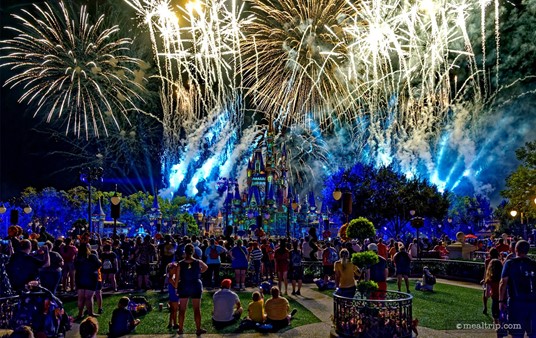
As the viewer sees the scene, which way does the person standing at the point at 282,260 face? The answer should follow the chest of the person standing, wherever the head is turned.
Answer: away from the camera

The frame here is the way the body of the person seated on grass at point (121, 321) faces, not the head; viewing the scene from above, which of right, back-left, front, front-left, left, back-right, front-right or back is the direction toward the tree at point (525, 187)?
front

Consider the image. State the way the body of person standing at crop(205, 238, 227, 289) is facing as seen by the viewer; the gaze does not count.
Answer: away from the camera

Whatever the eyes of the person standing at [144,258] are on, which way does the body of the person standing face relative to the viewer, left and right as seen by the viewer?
facing away from the viewer

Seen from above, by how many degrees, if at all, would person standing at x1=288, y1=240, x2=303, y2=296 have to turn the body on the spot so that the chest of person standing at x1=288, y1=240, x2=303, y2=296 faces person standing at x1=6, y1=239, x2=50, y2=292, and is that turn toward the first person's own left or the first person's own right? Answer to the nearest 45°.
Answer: approximately 135° to the first person's own left

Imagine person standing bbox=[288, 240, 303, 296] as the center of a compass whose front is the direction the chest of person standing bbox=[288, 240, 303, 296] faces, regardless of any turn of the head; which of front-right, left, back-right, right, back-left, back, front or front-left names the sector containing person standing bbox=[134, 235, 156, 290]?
left

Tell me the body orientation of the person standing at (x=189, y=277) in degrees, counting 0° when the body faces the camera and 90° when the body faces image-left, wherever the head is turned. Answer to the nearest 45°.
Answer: approximately 180°

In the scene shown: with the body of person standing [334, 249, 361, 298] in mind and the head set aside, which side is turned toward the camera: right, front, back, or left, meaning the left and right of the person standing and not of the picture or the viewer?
back

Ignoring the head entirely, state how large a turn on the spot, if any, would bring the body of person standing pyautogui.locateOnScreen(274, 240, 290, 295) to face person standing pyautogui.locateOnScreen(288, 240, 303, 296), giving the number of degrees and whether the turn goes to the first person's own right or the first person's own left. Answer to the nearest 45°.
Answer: approximately 45° to the first person's own right

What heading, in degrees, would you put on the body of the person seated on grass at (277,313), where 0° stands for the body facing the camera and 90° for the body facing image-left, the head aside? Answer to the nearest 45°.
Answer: approximately 180°

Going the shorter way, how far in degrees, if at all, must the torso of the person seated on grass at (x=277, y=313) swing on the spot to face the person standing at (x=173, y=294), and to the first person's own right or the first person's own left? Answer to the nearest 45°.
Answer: approximately 90° to the first person's own left

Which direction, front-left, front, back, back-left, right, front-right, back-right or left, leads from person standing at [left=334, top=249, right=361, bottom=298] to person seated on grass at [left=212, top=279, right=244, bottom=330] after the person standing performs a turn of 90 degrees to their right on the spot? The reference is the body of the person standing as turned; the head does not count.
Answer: back

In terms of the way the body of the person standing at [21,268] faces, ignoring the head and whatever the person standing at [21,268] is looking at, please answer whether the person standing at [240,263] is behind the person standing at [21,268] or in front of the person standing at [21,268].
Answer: in front

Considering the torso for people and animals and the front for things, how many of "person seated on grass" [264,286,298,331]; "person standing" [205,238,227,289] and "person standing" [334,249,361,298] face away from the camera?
3
